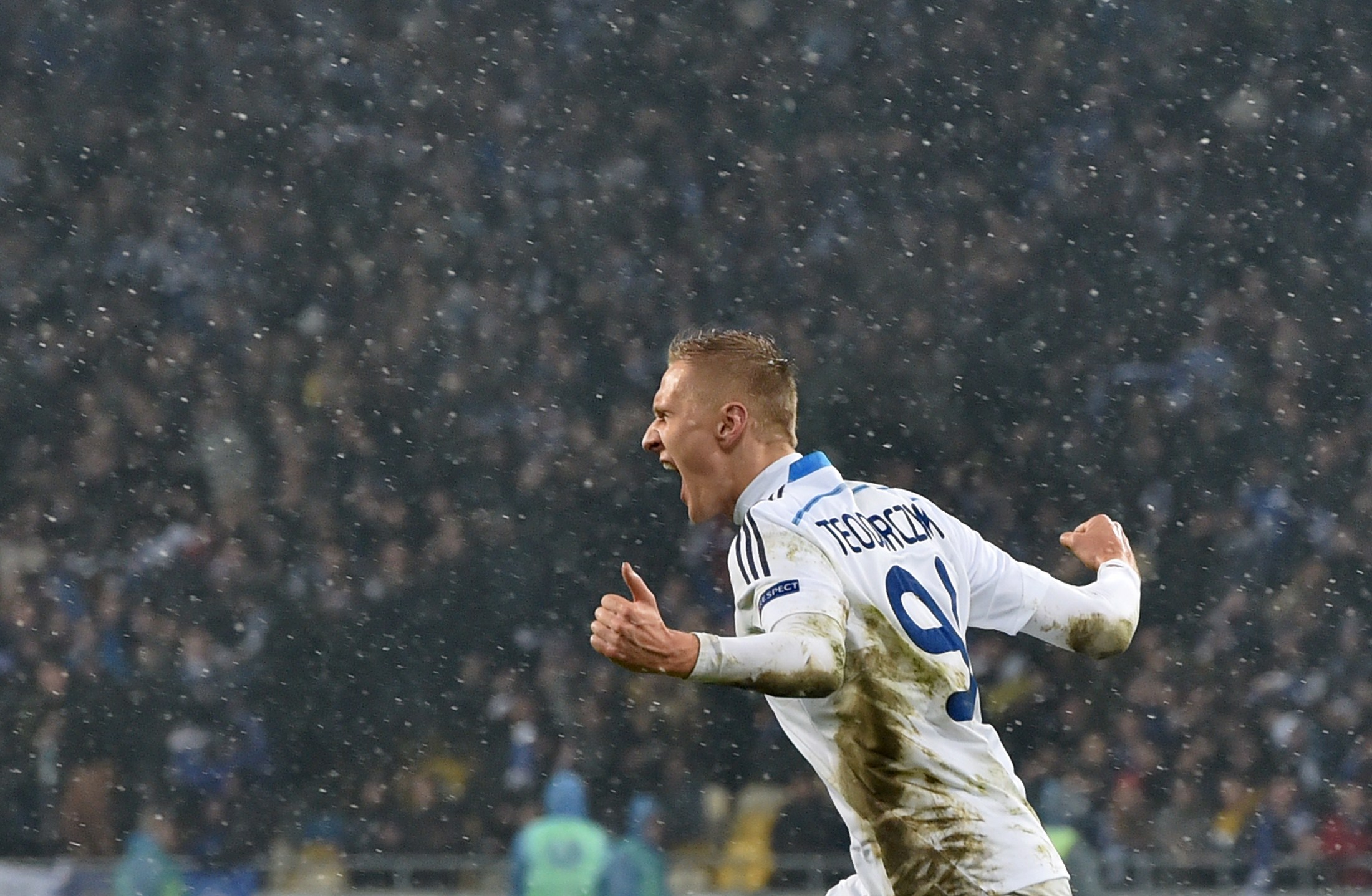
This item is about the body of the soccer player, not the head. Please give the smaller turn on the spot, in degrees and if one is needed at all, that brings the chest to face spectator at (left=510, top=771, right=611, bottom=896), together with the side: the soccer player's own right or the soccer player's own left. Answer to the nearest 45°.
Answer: approximately 45° to the soccer player's own right

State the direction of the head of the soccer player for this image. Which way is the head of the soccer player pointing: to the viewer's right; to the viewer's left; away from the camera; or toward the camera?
to the viewer's left

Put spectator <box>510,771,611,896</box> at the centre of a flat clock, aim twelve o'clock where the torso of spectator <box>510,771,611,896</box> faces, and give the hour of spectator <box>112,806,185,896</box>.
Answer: spectator <box>112,806,185,896</box> is roughly at 9 o'clock from spectator <box>510,771,611,896</box>.

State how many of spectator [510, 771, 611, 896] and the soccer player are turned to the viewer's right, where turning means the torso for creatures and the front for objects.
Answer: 0

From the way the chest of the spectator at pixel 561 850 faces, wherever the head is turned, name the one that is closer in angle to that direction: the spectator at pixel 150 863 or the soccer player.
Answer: the spectator

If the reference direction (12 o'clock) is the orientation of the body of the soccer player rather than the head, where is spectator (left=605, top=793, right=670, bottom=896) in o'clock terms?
The spectator is roughly at 1 o'clock from the soccer player.

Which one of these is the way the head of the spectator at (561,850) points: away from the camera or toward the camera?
away from the camera

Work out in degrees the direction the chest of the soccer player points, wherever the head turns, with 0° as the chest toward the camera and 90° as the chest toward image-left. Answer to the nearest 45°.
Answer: approximately 135°

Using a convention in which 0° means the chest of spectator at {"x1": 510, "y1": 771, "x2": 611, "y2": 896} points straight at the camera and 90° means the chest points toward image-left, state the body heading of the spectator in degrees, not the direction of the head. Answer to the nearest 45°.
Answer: approximately 180°
